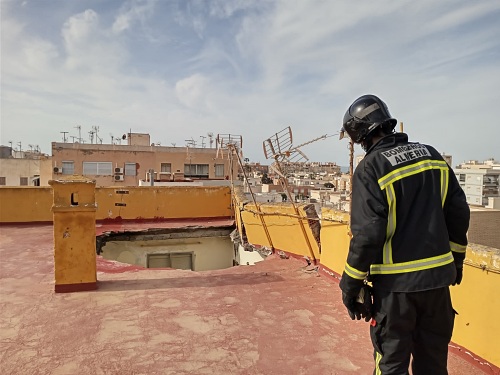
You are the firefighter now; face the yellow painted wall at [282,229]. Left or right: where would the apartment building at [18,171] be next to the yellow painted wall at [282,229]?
left

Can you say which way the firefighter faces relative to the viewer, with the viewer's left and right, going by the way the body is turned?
facing away from the viewer and to the left of the viewer

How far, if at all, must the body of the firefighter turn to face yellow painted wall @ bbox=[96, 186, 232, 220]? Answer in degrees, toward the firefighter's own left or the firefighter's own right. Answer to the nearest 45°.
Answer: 0° — they already face it

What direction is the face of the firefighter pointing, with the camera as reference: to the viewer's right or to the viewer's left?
to the viewer's left

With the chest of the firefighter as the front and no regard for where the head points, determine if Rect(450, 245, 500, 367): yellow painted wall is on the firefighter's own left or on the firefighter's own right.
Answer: on the firefighter's own right

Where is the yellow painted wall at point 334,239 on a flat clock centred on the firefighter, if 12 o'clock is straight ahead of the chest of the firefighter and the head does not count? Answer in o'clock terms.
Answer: The yellow painted wall is roughly at 1 o'clock from the firefighter.

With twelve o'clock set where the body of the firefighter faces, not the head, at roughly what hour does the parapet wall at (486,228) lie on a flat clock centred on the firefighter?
The parapet wall is roughly at 2 o'clock from the firefighter.

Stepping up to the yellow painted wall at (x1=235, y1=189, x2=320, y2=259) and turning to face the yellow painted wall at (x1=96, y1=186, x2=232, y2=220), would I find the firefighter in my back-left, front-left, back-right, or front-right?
back-left

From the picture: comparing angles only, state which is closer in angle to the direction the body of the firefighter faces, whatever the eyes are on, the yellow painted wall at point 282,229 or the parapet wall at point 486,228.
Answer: the yellow painted wall

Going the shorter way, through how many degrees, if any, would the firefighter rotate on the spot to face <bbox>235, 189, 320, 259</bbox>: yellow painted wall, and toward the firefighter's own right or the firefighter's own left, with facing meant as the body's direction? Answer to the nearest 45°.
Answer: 0° — they already face it
